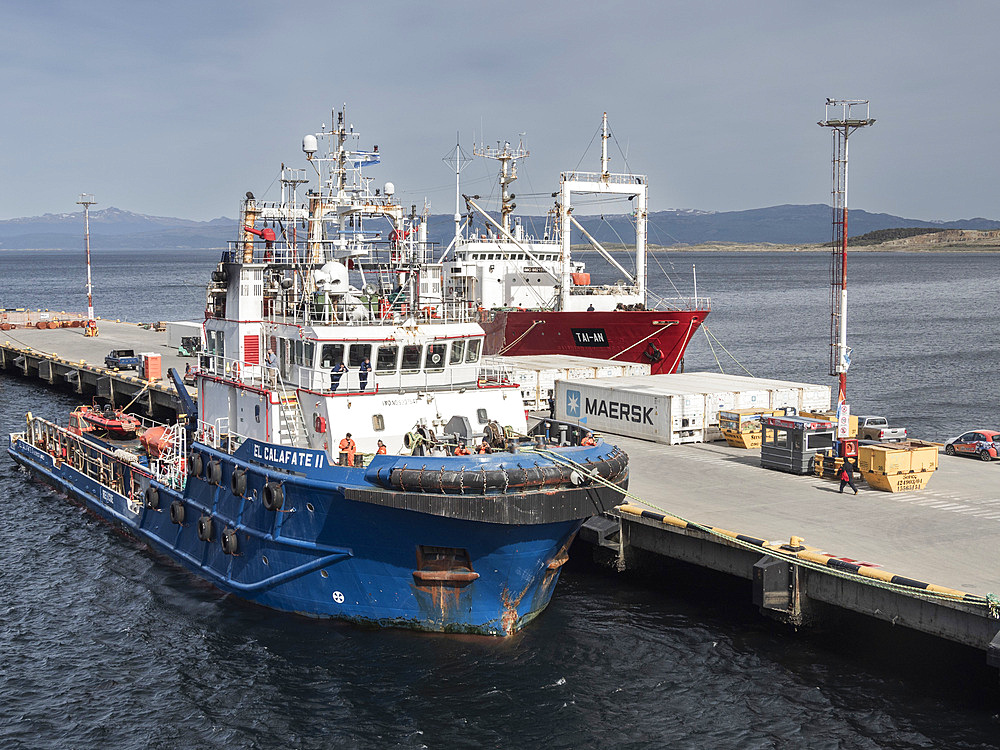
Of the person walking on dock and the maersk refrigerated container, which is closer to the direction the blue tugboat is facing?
the person walking on dock

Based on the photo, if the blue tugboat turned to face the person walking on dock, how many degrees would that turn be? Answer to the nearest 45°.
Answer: approximately 45° to its left

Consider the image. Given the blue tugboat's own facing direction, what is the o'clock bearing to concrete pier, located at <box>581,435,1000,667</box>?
The concrete pier is roughly at 11 o'clock from the blue tugboat.

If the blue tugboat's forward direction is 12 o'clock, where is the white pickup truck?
The white pickup truck is roughly at 10 o'clock from the blue tugboat.

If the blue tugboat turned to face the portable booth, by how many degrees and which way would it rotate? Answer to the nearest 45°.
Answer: approximately 45° to its left

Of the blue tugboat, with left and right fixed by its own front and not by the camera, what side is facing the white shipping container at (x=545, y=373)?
left

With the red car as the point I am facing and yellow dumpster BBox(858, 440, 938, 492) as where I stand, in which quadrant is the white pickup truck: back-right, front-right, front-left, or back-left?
front-left

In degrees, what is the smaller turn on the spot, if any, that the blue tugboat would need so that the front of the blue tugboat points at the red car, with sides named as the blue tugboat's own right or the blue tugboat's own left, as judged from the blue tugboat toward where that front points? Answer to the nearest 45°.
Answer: approximately 45° to the blue tugboat's own left

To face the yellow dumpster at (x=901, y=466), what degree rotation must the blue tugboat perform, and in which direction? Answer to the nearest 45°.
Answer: approximately 45° to its left

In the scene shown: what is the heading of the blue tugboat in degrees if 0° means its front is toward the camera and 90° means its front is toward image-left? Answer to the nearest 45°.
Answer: approximately 315°

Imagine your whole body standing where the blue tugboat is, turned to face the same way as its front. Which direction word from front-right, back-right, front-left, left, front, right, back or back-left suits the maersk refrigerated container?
left
